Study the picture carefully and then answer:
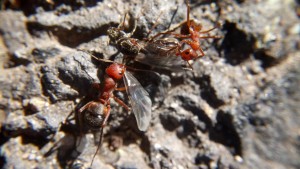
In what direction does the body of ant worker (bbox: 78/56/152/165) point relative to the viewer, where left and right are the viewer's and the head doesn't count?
facing away from the viewer and to the right of the viewer
